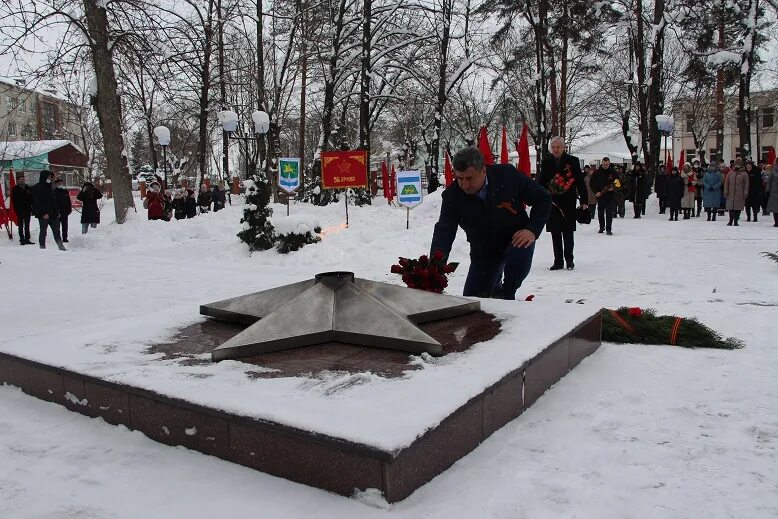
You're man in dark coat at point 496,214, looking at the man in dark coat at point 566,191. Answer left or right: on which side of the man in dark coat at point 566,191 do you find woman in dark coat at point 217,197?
left

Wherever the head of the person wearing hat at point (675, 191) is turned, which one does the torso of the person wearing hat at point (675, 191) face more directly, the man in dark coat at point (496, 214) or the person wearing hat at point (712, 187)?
the man in dark coat

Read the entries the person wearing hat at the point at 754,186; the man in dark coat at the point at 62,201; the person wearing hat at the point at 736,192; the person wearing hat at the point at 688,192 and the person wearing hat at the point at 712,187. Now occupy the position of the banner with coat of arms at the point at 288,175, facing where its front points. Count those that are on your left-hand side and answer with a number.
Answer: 4

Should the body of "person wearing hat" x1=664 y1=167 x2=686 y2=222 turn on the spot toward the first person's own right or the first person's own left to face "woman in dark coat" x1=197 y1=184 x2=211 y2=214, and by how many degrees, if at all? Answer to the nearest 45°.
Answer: approximately 90° to the first person's own right

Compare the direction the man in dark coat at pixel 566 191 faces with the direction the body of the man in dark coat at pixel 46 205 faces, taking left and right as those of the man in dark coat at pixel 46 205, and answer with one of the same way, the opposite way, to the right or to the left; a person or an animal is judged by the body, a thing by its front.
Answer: to the right

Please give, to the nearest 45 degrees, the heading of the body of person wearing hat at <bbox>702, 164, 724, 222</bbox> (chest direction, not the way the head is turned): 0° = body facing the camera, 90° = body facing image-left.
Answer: approximately 0°

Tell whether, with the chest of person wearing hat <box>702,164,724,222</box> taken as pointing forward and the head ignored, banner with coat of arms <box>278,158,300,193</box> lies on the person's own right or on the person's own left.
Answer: on the person's own right

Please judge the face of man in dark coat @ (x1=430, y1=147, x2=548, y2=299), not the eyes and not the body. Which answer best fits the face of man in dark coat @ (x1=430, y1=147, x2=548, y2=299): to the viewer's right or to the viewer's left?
to the viewer's left
